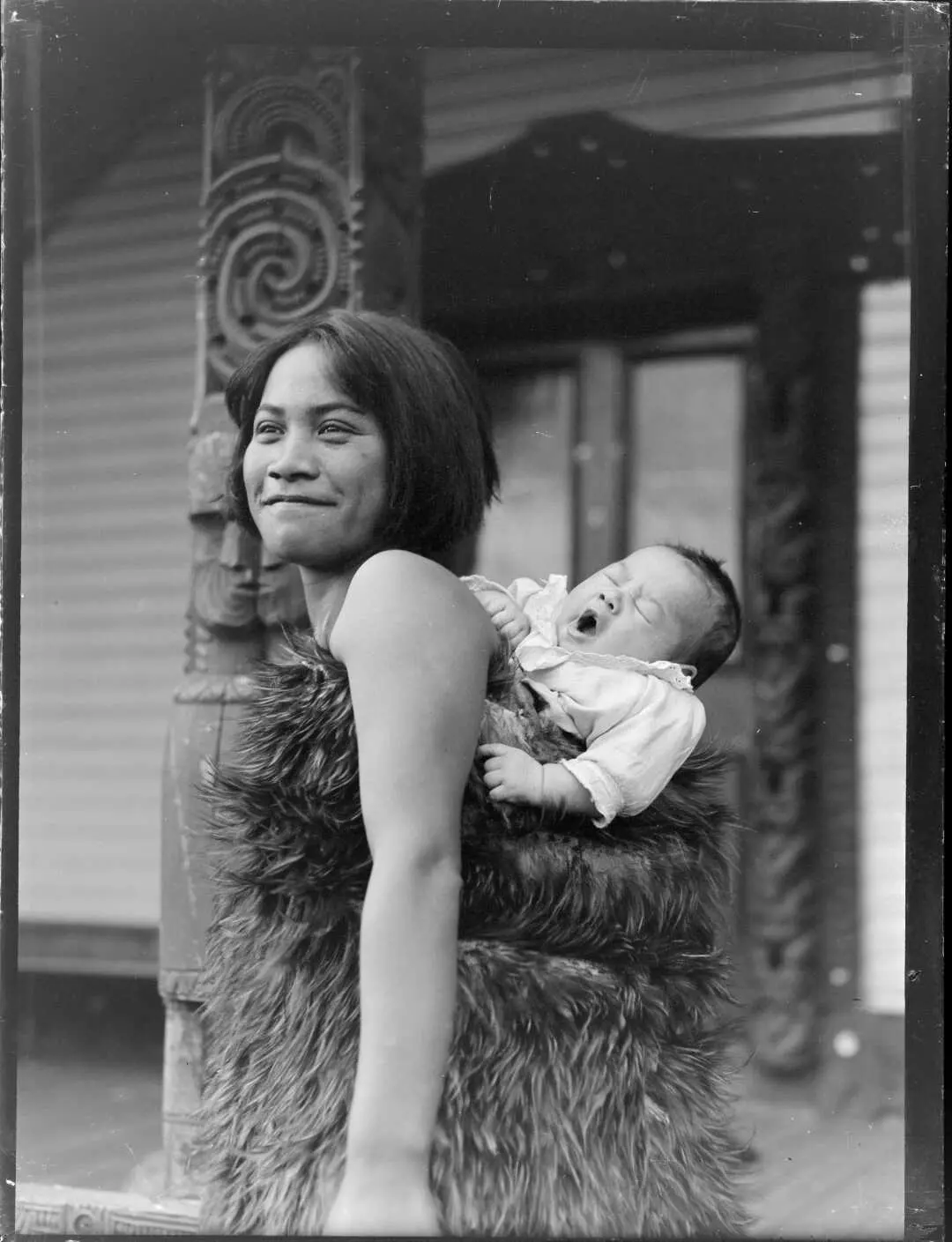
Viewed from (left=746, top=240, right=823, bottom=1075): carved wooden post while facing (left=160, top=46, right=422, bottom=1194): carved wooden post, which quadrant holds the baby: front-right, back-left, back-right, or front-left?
front-left

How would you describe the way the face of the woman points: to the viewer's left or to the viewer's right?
to the viewer's left

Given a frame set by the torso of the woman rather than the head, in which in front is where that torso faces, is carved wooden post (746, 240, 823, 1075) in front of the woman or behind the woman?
behind

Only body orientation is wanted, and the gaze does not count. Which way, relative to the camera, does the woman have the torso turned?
to the viewer's left

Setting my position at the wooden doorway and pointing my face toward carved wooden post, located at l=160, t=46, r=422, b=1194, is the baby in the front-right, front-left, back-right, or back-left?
front-left
